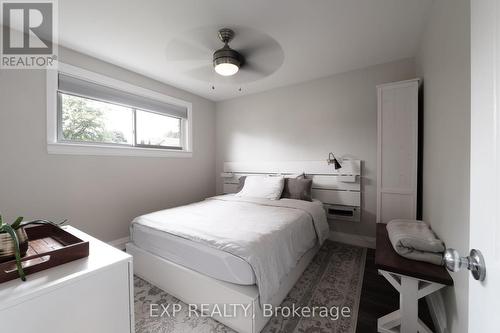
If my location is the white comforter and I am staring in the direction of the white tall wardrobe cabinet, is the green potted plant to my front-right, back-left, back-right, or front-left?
back-right

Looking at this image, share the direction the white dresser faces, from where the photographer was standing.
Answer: facing away from the viewer and to the right of the viewer
